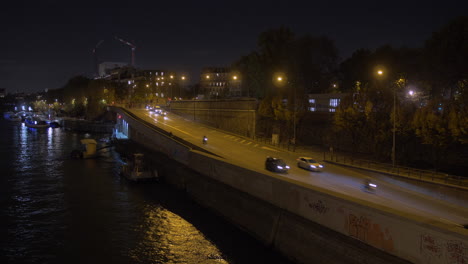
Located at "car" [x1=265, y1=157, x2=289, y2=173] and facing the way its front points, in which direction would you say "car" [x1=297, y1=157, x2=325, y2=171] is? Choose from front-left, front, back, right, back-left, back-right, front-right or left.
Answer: left

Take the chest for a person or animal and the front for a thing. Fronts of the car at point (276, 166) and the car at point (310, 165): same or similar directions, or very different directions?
same or similar directions

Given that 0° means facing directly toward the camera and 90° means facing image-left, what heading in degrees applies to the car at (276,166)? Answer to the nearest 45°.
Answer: approximately 315°

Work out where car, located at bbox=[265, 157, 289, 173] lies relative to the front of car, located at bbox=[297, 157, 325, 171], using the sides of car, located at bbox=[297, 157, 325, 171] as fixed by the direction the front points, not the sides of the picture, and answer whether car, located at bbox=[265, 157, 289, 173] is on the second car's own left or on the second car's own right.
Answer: on the second car's own right

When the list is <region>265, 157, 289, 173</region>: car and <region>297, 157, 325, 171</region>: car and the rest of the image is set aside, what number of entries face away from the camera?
0

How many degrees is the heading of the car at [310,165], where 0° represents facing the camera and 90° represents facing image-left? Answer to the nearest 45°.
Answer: approximately 315°
